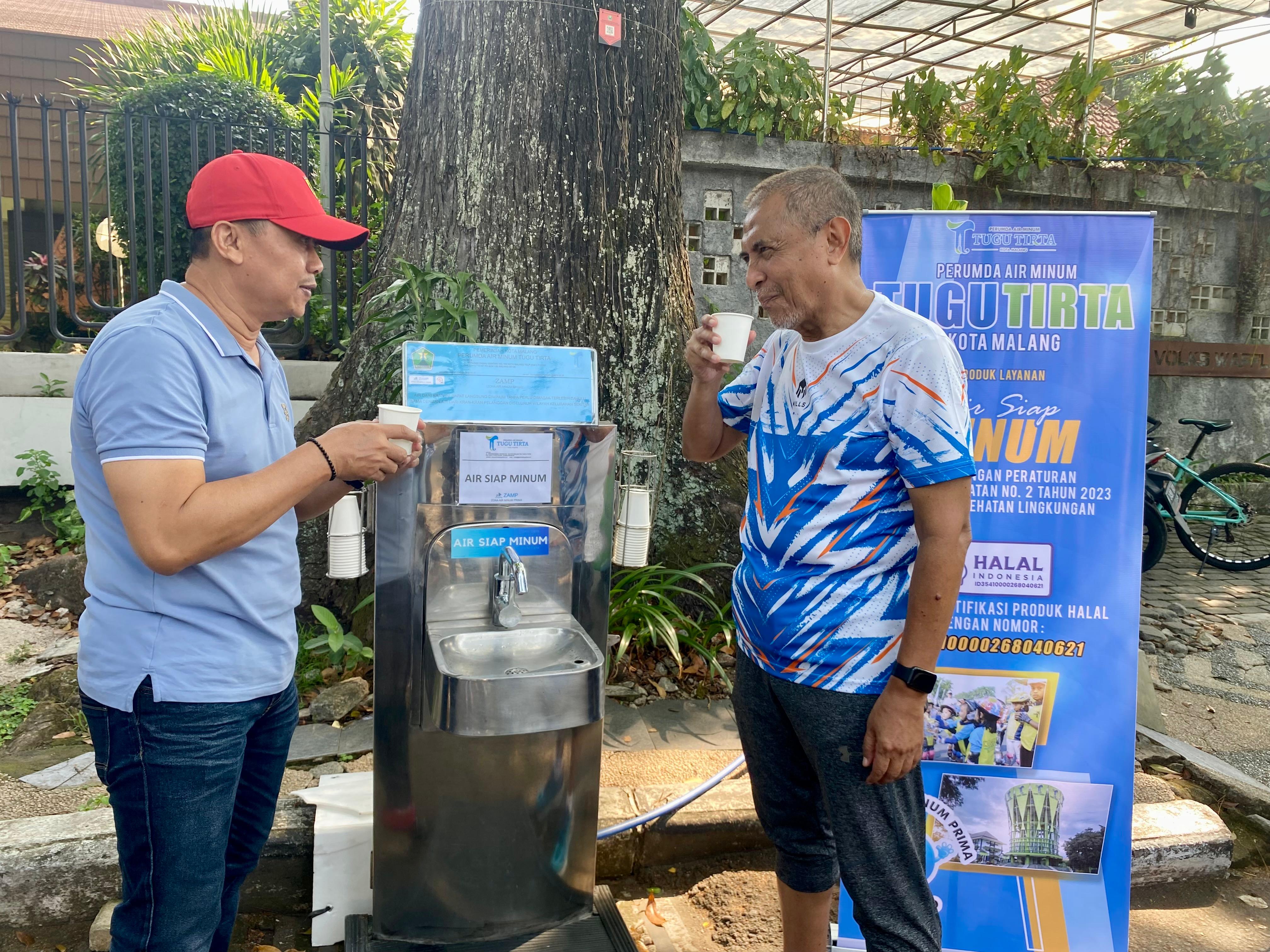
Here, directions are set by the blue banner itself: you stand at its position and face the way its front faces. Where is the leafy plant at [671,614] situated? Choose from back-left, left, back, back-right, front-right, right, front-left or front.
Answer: back-right

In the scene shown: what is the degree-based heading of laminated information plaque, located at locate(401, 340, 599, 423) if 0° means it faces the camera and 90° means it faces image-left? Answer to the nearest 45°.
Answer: approximately 0°

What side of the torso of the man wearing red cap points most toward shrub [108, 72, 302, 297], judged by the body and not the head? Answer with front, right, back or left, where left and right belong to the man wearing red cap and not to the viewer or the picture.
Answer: left

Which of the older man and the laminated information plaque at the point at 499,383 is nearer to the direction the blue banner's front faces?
the older man

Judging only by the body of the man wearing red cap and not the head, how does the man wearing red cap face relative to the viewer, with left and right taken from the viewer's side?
facing to the right of the viewer

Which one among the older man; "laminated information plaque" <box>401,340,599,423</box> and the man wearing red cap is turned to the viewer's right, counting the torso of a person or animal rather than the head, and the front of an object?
the man wearing red cap

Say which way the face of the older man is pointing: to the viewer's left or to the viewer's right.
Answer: to the viewer's left
